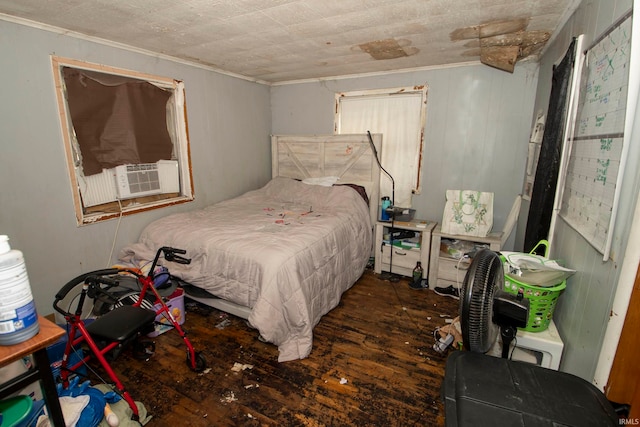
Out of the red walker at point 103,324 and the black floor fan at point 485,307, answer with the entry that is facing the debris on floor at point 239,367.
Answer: the black floor fan

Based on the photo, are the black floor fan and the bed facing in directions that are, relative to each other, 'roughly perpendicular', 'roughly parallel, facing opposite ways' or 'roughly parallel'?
roughly perpendicular

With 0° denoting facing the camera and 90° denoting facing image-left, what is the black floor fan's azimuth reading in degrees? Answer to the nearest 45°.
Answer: approximately 90°
